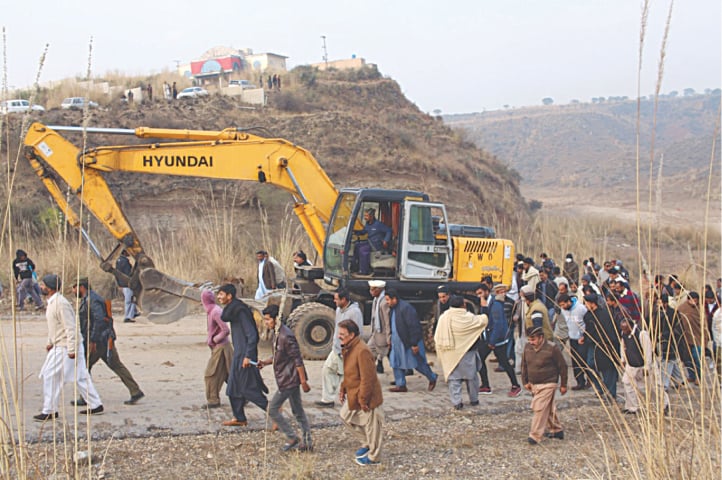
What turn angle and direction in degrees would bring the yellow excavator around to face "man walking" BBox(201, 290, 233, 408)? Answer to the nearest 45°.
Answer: approximately 90° to its left

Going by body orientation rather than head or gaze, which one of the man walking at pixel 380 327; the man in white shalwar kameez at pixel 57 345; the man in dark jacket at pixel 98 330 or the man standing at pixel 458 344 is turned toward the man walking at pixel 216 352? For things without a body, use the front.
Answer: the man walking at pixel 380 327

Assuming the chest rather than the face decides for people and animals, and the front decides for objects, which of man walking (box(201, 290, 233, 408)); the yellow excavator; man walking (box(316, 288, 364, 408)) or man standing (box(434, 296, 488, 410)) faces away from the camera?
man standing (box(434, 296, 488, 410))

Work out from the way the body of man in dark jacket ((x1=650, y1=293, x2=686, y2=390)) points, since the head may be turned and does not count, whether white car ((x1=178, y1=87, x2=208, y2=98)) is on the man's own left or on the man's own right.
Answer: on the man's own right

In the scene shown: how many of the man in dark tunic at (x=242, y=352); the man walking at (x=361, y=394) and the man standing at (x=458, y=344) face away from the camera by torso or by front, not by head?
1

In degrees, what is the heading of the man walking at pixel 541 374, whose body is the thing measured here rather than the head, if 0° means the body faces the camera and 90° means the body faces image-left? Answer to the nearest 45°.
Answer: approximately 45°

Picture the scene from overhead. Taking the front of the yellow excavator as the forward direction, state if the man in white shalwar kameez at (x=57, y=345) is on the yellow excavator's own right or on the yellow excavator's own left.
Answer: on the yellow excavator's own left

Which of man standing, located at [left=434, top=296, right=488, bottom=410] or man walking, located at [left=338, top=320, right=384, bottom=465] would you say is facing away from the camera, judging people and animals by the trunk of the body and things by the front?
man standing, located at [left=434, top=296, right=488, bottom=410]

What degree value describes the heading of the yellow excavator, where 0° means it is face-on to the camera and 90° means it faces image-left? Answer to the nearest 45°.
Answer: approximately 90°

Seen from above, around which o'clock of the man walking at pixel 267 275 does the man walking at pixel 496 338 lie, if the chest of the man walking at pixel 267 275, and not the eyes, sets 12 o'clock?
the man walking at pixel 496 338 is roughly at 9 o'clock from the man walking at pixel 267 275.
